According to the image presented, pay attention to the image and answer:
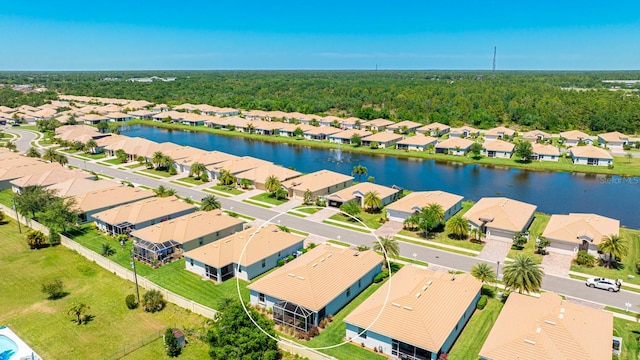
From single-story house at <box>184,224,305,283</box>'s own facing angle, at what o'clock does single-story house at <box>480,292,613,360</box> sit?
single-story house at <box>480,292,613,360</box> is roughly at 3 o'clock from single-story house at <box>184,224,305,283</box>.

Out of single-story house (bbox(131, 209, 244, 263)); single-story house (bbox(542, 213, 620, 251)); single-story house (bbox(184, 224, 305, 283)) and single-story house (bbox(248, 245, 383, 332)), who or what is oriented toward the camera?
single-story house (bbox(542, 213, 620, 251))

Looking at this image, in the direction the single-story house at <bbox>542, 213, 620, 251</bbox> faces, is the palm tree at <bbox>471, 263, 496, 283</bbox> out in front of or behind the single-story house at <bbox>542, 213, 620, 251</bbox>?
in front

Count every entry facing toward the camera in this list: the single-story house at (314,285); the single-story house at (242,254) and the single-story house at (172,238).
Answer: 0

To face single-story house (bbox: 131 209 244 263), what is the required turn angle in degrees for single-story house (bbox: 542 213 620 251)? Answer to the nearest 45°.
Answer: approximately 45° to its right

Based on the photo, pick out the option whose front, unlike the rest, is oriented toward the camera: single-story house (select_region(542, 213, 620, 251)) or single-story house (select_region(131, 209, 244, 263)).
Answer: single-story house (select_region(542, 213, 620, 251))

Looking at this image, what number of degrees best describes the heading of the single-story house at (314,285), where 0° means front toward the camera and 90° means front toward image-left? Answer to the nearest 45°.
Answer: approximately 225°

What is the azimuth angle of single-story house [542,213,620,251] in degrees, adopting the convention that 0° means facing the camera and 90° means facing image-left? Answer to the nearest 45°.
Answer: approximately 0°

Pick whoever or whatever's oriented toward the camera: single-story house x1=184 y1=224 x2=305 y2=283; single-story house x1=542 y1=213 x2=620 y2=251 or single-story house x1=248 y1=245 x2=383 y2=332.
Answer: single-story house x1=542 y1=213 x2=620 y2=251

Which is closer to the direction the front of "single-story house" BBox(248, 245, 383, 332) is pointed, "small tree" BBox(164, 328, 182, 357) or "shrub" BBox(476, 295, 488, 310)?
the shrub

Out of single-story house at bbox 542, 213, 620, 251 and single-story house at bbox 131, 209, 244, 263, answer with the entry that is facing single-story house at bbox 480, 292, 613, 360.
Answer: single-story house at bbox 542, 213, 620, 251

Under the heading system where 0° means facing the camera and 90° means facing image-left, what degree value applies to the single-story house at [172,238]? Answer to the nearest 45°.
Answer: approximately 225°

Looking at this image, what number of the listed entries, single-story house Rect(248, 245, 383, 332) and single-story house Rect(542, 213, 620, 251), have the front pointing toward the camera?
1

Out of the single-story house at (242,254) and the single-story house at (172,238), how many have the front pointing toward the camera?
0

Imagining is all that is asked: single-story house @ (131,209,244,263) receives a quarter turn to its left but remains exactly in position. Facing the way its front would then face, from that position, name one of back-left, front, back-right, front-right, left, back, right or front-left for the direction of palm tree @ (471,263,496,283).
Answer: back

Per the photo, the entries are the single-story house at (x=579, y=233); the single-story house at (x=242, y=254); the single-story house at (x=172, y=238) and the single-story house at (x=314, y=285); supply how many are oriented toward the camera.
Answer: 1

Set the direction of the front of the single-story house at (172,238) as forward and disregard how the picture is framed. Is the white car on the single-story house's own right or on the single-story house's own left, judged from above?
on the single-story house's own right

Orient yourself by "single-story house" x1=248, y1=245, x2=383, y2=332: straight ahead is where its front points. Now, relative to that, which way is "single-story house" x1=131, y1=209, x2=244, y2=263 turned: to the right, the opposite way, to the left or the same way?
the same way

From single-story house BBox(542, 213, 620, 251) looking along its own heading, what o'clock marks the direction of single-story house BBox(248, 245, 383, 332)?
single-story house BBox(248, 245, 383, 332) is roughly at 1 o'clock from single-story house BBox(542, 213, 620, 251).
